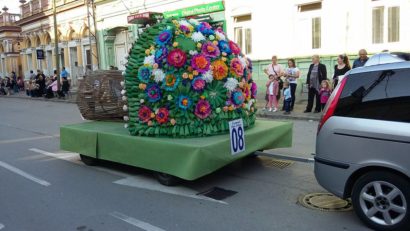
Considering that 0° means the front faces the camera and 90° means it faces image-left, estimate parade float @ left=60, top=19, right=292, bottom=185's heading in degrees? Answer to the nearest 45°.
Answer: approximately 315°

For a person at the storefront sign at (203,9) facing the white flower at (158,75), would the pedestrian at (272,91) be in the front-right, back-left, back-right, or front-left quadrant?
front-left

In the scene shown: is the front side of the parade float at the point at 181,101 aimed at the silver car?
yes

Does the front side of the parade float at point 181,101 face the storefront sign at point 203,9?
no

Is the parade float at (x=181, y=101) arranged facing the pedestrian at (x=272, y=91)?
no

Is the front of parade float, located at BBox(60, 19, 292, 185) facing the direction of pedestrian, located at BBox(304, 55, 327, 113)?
no
